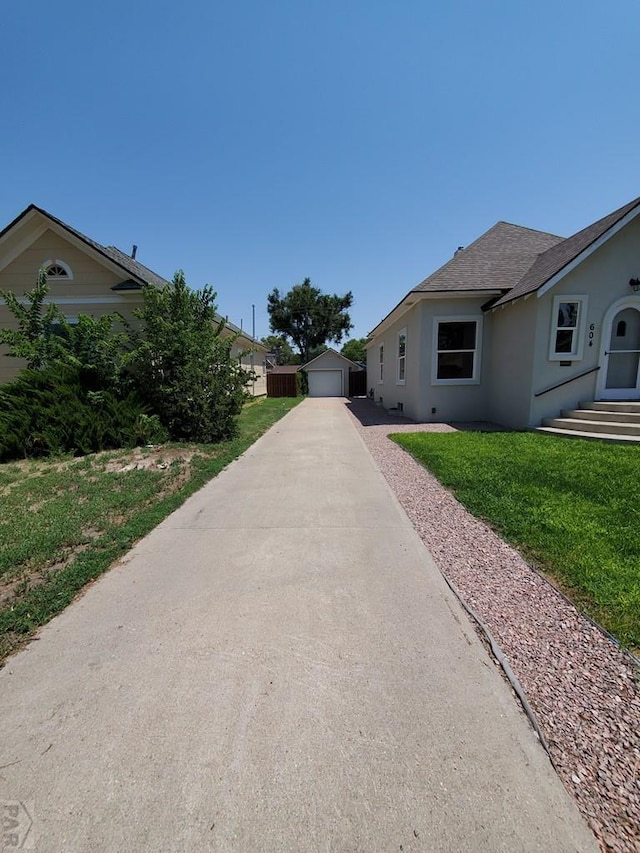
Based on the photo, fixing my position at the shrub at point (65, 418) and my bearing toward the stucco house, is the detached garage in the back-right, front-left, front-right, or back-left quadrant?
front-left

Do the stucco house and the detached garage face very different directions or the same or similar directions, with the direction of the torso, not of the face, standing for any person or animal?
same or similar directions

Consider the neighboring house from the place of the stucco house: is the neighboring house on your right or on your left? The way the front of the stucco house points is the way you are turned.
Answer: on your right

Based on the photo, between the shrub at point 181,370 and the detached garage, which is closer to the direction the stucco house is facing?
the shrub

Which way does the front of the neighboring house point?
toward the camera

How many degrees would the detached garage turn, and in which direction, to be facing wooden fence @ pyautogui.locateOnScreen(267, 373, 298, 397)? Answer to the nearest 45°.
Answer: approximately 90° to its right

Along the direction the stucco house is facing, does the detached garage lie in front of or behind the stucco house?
behind

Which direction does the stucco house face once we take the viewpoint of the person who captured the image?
facing the viewer

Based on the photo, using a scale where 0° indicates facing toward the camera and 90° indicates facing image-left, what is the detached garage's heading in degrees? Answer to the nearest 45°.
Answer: approximately 0°

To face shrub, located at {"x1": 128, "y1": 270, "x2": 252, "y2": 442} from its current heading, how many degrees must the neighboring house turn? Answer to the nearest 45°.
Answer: approximately 45° to its left

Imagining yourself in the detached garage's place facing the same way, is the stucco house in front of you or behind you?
in front

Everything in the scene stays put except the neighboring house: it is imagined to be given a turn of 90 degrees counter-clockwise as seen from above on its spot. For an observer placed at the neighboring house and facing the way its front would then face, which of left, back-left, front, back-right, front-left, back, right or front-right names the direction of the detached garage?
front-left

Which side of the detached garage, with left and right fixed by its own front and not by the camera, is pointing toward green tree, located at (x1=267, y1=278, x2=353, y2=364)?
back

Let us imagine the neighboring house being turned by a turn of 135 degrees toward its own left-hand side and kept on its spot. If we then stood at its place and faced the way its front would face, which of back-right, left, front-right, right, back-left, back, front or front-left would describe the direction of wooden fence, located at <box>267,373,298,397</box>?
front

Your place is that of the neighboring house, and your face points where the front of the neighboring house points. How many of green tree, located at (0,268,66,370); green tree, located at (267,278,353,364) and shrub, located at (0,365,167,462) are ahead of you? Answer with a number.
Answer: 2

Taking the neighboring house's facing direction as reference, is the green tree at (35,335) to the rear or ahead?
ahead
